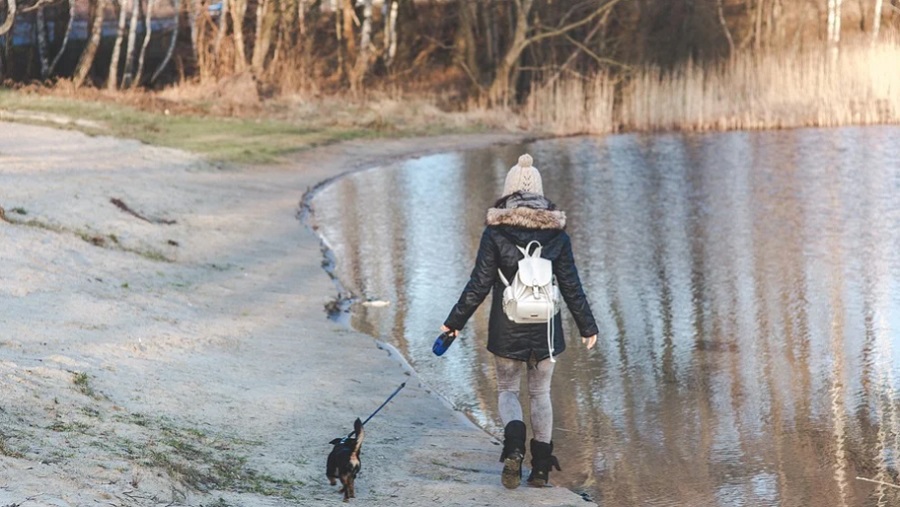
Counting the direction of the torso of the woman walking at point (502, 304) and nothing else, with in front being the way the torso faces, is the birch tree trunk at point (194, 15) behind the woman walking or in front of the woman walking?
in front

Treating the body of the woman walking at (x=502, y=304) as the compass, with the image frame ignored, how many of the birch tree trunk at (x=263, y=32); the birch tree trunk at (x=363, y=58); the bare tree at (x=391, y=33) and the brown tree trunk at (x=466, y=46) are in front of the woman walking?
4

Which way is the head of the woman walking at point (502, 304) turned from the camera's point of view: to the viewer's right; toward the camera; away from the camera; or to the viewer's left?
away from the camera

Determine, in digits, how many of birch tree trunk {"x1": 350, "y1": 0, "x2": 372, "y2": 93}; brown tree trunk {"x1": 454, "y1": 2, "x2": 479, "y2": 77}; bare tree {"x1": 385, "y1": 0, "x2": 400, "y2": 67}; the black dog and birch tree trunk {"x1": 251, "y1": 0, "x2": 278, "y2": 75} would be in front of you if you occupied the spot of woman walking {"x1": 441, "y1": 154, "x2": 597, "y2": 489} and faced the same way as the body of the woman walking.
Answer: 4

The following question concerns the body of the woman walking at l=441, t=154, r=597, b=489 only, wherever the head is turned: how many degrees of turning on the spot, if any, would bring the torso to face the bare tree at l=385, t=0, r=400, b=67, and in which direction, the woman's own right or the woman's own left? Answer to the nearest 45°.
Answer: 0° — they already face it

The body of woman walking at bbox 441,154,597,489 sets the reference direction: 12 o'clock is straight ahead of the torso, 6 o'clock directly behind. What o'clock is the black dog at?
The black dog is roughly at 8 o'clock from the woman walking.

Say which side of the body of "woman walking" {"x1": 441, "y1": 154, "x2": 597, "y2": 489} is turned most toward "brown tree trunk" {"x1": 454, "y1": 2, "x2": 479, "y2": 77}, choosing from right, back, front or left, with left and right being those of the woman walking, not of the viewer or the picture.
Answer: front

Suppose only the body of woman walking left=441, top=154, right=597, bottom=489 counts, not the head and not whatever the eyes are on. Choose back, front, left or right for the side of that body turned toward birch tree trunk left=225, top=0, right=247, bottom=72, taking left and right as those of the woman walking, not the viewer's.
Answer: front

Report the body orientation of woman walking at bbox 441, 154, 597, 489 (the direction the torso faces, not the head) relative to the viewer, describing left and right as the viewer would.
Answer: facing away from the viewer

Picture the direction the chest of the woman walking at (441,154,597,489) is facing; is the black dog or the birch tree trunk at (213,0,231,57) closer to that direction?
the birch tree trunk

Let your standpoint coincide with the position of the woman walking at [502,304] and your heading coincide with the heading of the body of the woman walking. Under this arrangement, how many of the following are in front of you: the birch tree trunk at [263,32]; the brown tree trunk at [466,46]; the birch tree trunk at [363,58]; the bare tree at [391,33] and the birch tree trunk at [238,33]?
5

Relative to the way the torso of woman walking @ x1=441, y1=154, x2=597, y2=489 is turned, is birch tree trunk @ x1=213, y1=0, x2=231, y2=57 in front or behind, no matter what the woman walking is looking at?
in front

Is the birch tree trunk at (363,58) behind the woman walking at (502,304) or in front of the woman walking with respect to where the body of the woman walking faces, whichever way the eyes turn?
in front
